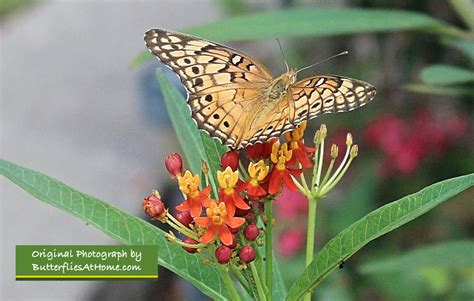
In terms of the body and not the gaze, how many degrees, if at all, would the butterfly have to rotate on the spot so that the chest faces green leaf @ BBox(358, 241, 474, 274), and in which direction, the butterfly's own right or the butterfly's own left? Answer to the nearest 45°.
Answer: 0° — it already faces it

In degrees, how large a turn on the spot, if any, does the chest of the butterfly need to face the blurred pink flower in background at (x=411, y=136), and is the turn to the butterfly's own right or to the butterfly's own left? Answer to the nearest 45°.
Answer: approximately 45° to the butterfly's own left

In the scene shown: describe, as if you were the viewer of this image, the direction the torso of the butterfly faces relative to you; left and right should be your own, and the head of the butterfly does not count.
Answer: facing away from the viewer and to the right of the viewer
